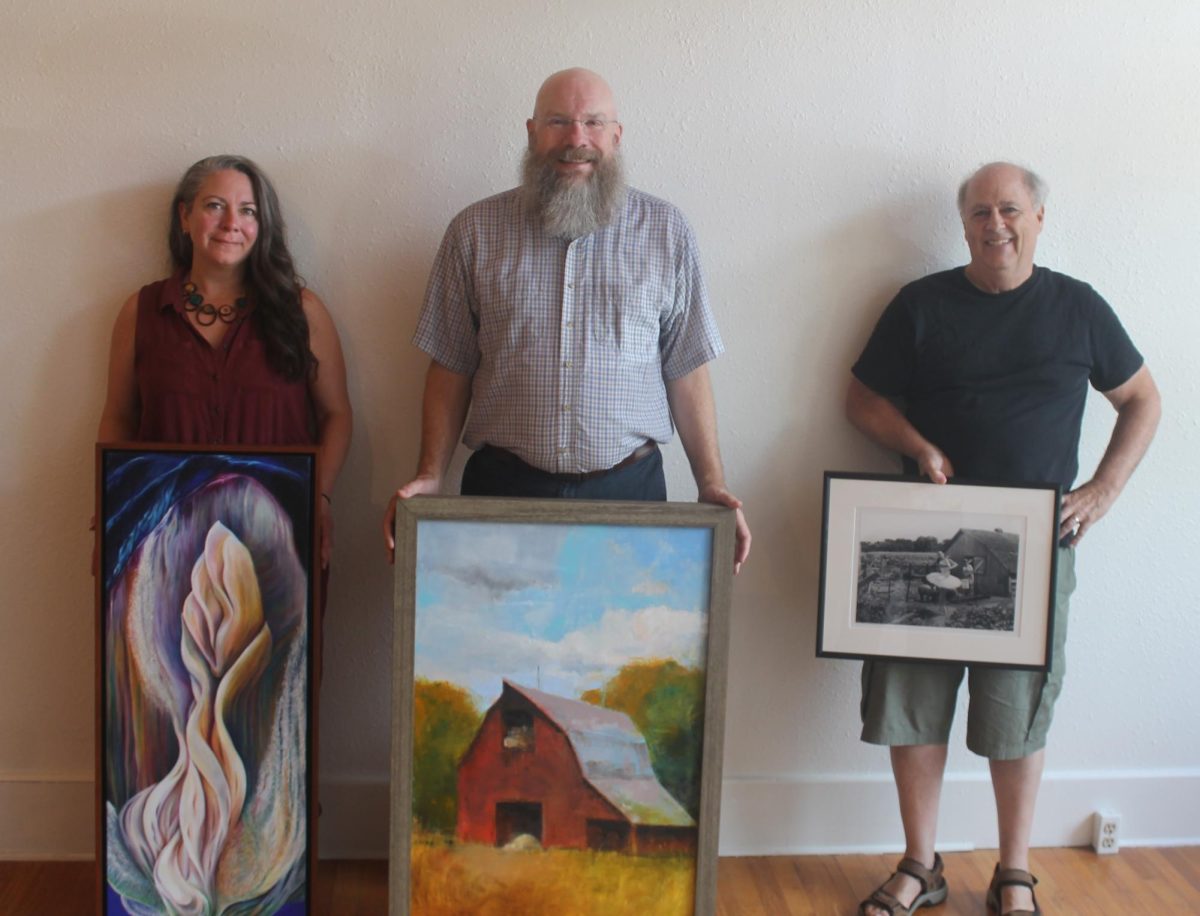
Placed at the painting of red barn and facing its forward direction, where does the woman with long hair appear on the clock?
The woman with long hair is roughly at 4 o'clock from the painting of red barn.

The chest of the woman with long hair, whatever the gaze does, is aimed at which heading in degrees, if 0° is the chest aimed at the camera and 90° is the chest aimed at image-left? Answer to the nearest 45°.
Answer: approximately 0°

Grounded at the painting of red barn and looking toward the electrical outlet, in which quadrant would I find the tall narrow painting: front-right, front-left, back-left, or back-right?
back-left

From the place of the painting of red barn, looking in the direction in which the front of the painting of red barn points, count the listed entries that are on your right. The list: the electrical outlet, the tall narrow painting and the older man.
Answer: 1

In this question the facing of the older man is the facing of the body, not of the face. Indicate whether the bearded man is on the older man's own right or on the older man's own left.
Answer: on the older man's own right

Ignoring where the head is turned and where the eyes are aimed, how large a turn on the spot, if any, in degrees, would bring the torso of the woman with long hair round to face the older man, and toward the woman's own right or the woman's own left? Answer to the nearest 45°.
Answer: approximately 90° to the woman's own left

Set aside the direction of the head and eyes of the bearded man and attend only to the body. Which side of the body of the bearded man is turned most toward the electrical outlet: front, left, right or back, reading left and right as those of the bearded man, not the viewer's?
left

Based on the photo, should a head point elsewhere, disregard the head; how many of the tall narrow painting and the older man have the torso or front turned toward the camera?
2
